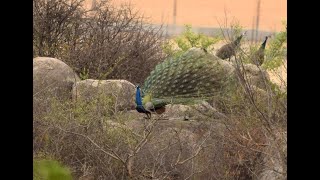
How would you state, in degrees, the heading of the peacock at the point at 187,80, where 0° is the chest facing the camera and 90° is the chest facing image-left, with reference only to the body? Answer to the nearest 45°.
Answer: approximately 90°

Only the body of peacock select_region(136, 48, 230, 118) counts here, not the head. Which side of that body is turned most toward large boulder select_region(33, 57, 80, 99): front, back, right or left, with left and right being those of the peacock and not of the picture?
front

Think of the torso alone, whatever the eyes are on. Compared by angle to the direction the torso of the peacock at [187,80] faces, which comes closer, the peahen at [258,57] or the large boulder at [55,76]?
the large boulder

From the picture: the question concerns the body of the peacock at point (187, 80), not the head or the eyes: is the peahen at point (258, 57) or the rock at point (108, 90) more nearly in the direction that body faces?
the rock

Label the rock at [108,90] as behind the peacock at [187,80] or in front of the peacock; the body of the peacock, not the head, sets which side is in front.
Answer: in front
